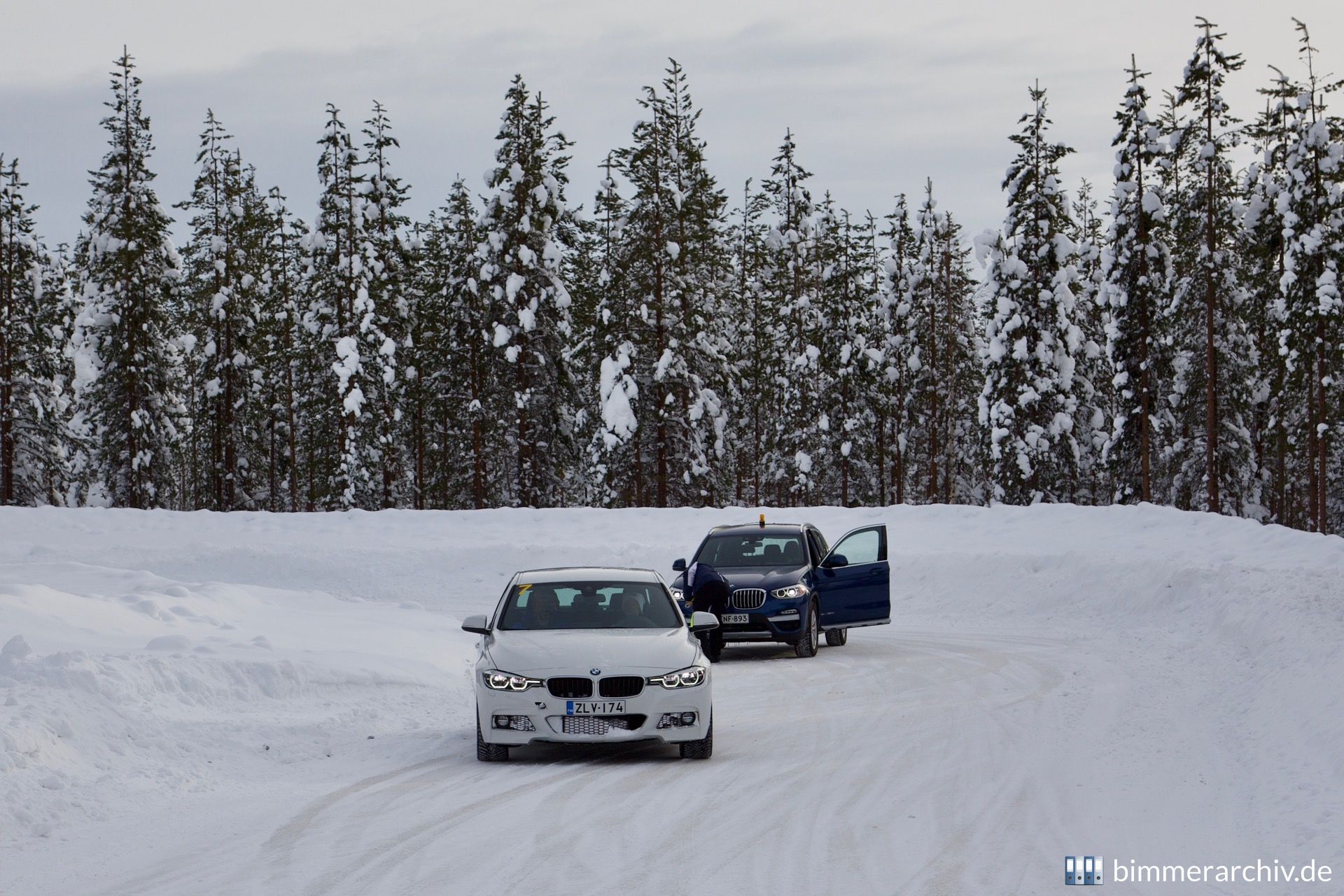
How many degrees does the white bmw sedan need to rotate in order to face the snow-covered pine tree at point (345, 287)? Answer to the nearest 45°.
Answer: approximately 180°

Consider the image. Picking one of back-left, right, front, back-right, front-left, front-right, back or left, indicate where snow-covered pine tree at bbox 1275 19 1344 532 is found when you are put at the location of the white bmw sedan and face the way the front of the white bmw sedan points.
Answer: back-left

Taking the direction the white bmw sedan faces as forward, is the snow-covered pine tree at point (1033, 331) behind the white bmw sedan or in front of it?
behind

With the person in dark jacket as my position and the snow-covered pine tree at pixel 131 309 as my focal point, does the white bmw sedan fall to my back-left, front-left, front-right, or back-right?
back-left

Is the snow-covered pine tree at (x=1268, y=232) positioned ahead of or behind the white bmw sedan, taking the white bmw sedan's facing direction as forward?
behind

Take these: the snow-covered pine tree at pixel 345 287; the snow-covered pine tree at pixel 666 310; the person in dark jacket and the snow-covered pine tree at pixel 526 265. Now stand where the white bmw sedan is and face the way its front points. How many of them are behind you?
4

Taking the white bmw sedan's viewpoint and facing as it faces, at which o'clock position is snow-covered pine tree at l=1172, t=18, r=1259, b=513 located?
The snow-covered pine tree is roughly at 7 o'clock from the white bmw sedan.

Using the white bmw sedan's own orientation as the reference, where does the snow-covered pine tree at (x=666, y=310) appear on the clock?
The snow-covered pine tree is roughly at 6 o'clock from the white bmw sedan.

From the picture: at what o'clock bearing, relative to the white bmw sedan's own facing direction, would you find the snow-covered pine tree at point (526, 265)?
The snow-covered pine tree is roughly at 6 o'clock from the white bmw sedan.

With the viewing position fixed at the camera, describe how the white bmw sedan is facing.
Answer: facing the viewer

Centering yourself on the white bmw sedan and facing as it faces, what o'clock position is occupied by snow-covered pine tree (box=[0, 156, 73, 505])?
The snow-covered pine tree is roughly at 5 o'clock from the white bmw sedan.

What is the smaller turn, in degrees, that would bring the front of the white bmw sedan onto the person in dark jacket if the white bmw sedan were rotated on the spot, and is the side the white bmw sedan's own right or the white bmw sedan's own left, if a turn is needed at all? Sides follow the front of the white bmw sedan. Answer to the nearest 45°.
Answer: approximately 180°

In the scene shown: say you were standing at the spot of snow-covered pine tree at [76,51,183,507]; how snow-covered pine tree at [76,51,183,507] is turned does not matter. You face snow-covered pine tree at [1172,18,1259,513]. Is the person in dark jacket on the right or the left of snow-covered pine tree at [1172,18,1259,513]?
right

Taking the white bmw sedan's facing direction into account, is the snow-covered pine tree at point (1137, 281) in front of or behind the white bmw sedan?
behind
